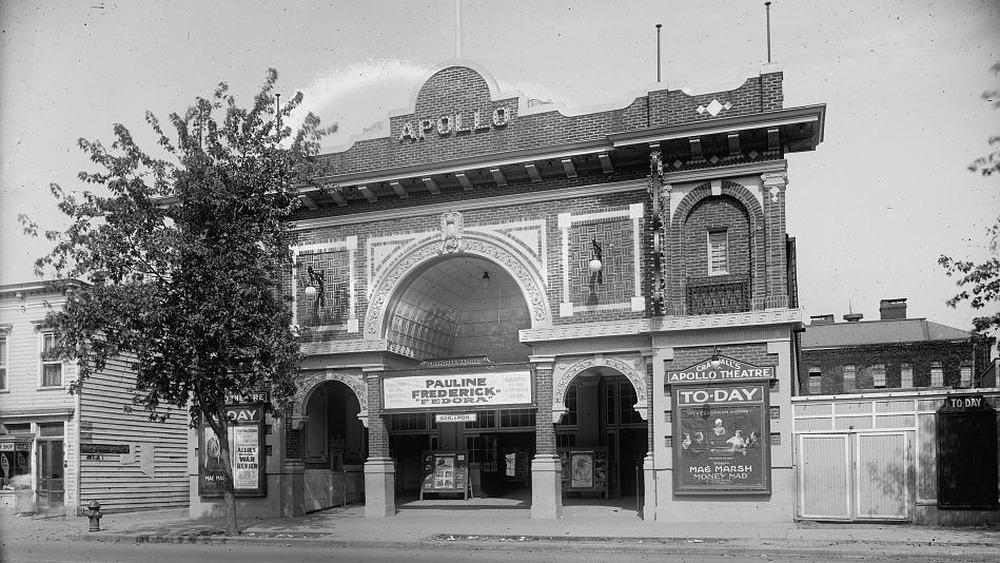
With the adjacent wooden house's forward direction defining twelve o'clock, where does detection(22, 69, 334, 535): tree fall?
The tree is roughly at 10 o'clock from the adjacent wooden house.

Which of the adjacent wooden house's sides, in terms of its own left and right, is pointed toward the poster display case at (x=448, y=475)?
left

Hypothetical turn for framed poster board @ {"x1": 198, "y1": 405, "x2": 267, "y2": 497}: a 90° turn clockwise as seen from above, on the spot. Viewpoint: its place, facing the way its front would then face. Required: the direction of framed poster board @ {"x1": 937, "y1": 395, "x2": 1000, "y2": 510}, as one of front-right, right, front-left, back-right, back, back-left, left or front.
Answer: back-left

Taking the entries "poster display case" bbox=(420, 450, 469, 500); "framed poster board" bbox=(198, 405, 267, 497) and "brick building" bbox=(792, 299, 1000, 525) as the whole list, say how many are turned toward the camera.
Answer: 3

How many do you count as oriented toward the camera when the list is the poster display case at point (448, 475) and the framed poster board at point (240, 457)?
2

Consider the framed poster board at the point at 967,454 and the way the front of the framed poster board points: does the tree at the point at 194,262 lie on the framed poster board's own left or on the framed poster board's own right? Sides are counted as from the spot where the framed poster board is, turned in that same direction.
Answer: on the framed poster board's own right

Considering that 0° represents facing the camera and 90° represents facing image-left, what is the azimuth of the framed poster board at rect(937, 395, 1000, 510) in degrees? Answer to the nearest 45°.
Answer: approximately 0°
